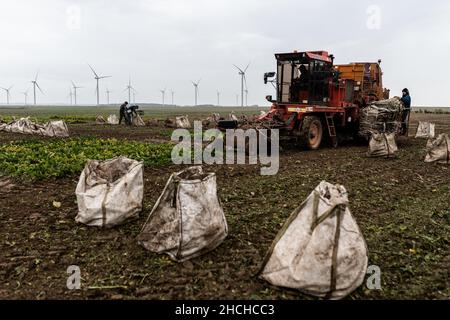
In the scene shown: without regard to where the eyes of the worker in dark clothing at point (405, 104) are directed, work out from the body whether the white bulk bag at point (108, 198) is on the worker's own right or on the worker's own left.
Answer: on the worker's own left

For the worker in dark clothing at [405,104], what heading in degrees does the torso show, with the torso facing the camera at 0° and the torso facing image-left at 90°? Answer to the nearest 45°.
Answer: approximately 90°

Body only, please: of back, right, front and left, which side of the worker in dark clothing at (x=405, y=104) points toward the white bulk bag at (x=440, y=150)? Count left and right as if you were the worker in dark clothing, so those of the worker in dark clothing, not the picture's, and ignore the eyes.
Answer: left

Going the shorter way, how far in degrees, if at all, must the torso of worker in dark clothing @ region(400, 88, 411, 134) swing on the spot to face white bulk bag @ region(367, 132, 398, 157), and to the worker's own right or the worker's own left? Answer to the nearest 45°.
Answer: approximately 90° to the worker's own left

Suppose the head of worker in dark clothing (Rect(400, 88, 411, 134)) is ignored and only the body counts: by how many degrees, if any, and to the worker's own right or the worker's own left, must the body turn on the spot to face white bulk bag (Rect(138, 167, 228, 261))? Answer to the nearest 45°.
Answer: approximately 90° to the worker's own left

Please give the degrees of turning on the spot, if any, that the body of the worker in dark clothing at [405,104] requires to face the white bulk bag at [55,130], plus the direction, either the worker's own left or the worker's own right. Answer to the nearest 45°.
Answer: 0° — they already face it

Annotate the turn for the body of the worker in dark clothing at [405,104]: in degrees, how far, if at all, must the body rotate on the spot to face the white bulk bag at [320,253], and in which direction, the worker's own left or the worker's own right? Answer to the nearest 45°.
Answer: approximately 90° to the worker's own left
